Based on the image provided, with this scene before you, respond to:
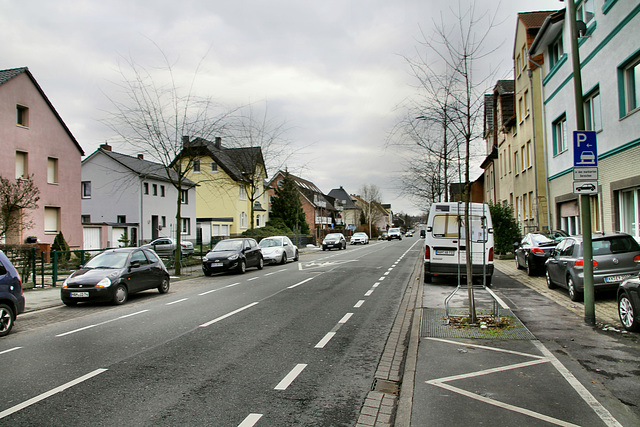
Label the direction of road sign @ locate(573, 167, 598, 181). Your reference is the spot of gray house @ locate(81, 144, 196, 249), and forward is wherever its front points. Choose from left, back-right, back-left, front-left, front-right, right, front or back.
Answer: front-right

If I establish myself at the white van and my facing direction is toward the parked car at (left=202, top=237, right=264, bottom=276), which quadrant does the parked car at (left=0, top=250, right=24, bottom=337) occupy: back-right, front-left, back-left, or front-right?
front-left

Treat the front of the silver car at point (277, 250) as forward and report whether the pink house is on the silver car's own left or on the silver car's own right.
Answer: on the silver car's own right

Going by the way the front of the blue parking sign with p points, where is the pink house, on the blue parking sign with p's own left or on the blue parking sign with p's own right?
on the blue parking sign with p's own right

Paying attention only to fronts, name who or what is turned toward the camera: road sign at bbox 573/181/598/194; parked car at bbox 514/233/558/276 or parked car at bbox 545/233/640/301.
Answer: the road sign

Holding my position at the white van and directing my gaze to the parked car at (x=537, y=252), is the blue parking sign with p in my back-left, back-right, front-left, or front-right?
back-right

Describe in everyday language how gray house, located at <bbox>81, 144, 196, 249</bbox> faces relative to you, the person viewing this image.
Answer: facing the viewer and to the right of the viewer

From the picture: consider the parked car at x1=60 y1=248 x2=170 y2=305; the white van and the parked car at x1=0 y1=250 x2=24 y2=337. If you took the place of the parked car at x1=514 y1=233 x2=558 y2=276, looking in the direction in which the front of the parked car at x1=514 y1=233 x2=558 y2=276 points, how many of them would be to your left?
3

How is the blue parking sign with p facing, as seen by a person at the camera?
facing the viewer

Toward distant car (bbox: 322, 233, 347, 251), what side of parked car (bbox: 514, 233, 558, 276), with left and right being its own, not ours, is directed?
front

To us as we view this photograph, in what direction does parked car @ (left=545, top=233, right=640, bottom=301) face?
facing away from the viewer and to the left of the viewer

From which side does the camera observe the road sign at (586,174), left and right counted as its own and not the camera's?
front

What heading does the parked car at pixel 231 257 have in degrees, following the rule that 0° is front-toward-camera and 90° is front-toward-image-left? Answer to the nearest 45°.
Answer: approximately 45°

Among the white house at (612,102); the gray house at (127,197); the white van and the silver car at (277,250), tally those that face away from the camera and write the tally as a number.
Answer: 1

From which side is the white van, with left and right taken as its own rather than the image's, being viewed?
back

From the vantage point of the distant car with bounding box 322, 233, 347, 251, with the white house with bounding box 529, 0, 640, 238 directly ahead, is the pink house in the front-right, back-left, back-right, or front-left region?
front-right
